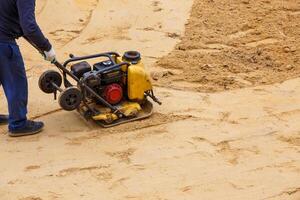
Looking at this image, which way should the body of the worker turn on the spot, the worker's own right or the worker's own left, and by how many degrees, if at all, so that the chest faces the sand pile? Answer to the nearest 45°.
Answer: approximately 45° to the worker's own left

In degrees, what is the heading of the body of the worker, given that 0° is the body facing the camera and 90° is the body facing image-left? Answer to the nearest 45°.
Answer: approximately 270°
